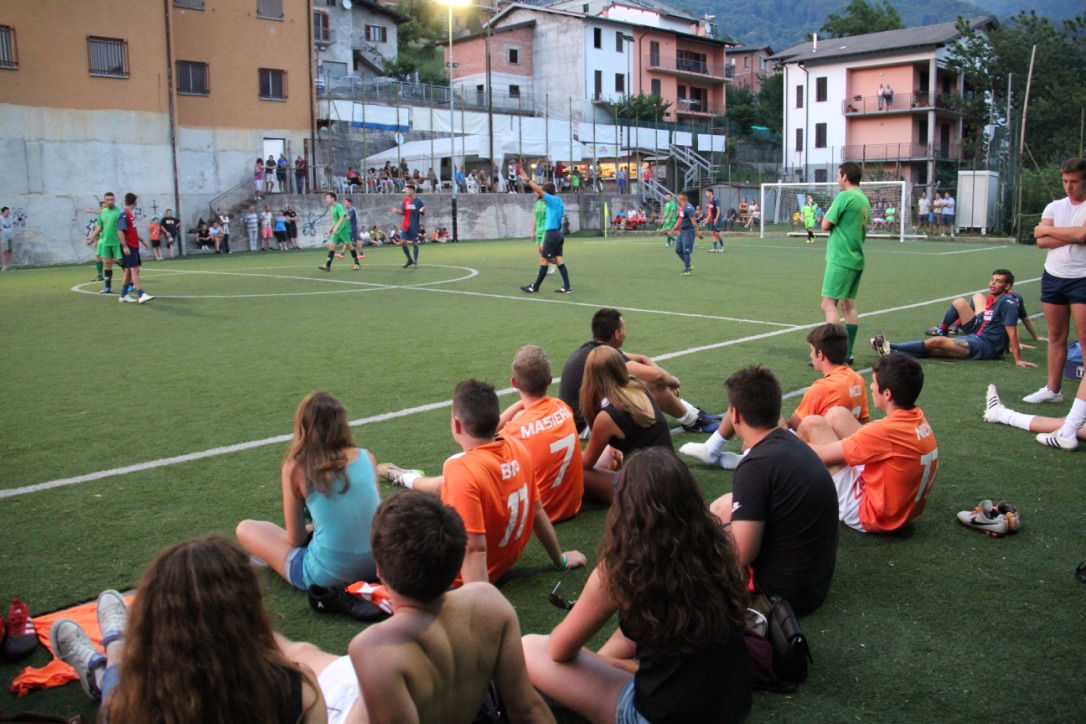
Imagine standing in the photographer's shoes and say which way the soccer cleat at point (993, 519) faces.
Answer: facing to the left of the viewer

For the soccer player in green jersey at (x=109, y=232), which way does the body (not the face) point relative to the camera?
toward the camera

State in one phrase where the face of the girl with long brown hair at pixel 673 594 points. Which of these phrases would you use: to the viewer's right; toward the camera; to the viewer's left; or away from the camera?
away from the camera

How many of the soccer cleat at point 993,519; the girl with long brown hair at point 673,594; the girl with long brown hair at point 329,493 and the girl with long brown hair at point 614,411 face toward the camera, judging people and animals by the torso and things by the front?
0

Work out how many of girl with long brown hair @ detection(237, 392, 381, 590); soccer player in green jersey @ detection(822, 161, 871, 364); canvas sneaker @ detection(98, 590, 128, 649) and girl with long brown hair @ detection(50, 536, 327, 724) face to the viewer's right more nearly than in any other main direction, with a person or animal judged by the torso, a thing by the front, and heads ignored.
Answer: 0

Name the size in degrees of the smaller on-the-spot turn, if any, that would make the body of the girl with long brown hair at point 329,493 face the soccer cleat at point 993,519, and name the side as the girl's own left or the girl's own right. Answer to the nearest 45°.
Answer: approximately 135° to the girl's own right

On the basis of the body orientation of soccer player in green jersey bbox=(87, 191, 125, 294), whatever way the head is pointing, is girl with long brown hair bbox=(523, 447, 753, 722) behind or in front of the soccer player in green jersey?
in front

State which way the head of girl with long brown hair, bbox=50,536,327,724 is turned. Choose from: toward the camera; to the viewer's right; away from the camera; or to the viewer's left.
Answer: away from the camera

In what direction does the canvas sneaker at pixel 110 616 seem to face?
away from the camera

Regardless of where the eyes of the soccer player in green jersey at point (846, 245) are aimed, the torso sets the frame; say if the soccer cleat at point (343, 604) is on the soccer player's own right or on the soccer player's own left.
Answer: on the soccer player's own left

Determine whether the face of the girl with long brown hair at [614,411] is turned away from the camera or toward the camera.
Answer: away from the camera

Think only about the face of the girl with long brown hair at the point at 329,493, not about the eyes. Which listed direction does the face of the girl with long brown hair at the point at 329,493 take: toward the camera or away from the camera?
away from the camera

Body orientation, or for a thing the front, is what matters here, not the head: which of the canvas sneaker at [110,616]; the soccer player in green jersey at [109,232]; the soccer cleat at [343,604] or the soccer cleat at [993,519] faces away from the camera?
the canvas sneaker at [110,616]
